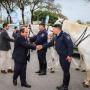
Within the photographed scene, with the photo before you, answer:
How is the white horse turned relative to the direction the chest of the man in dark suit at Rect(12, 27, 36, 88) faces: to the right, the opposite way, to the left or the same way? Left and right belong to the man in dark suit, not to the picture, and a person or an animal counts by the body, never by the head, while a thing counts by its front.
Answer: the opposite way

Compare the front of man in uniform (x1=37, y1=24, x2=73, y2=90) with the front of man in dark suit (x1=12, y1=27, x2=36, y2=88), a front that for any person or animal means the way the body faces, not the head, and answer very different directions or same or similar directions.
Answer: very different directions

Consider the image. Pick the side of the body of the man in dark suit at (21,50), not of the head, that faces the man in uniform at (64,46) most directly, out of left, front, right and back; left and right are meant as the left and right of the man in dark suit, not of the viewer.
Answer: front

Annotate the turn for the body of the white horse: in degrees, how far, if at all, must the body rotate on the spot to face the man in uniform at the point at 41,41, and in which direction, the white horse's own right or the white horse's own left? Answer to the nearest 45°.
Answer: approximately 45° to the white horse's own right

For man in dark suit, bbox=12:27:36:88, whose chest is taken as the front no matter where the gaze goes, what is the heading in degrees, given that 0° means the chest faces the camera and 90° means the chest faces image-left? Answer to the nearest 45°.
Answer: approximately 270°

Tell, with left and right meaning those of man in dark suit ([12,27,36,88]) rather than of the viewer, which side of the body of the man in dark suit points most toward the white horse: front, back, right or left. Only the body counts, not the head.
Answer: front

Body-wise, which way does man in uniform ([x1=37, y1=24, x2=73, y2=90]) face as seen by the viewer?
to the viewer's left

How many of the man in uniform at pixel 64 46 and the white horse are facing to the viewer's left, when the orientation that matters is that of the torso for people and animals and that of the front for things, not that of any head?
2

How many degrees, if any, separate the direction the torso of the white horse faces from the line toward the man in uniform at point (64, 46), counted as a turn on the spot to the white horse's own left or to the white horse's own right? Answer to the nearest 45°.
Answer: approximately 45° to the white horse's own left

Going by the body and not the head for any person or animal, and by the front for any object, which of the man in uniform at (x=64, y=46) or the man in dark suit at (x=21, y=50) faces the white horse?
the man in dark suit

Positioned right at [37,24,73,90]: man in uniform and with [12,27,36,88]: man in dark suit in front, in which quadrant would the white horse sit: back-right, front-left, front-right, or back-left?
back-right

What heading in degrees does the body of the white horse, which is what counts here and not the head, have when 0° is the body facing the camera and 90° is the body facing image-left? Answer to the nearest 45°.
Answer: approximately 90°

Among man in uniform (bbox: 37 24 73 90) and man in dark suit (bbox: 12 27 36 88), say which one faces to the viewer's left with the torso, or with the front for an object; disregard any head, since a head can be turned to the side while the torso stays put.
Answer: the man in uniform
